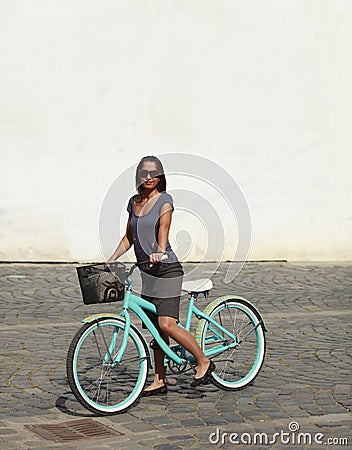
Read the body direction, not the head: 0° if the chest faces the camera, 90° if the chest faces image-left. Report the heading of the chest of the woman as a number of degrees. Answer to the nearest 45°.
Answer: approximately 45°
